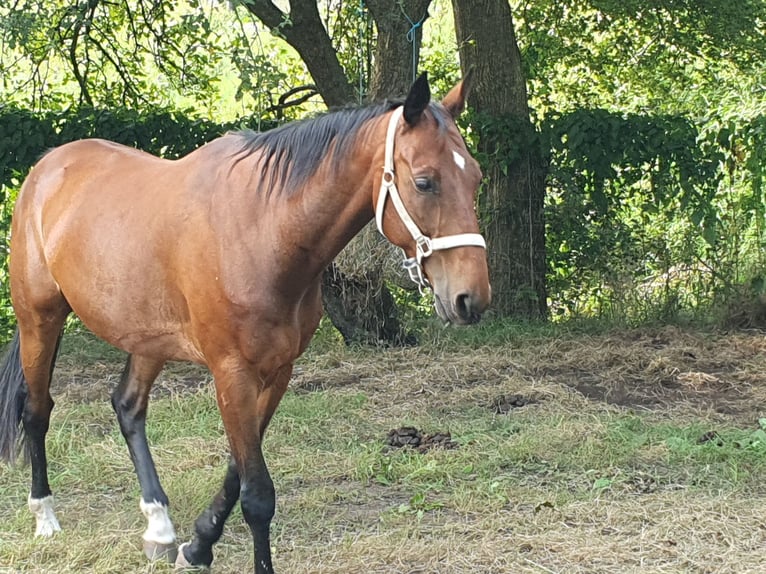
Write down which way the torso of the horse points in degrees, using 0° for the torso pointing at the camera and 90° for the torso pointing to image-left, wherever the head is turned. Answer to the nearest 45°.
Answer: approximately 315°
